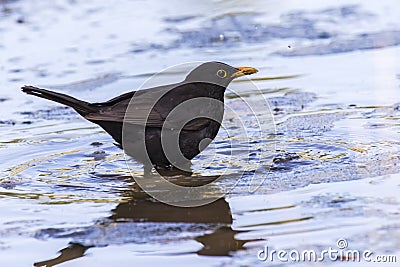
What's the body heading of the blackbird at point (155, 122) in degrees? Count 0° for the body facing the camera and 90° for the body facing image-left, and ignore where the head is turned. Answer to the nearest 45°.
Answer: approximately 270°
